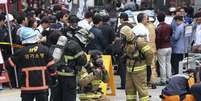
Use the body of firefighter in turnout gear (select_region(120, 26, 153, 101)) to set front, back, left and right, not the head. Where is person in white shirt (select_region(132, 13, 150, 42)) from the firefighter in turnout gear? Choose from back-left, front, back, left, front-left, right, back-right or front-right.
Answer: back-right

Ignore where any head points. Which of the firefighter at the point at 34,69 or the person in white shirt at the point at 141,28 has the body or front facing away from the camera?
the firefighter

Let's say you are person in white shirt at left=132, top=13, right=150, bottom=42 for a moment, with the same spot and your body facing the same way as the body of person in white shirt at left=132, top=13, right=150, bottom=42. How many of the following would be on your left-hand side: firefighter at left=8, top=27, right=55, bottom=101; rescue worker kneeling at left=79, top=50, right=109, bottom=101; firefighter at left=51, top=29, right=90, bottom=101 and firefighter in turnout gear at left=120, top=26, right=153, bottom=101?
0

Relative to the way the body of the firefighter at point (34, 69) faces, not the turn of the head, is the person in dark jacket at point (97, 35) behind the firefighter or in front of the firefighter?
in front

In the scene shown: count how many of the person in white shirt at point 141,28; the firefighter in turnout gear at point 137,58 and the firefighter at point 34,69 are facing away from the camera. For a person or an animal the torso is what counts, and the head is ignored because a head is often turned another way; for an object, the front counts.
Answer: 1

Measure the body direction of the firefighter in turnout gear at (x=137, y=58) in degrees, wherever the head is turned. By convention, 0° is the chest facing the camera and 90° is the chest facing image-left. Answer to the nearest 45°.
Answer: approximately 45°

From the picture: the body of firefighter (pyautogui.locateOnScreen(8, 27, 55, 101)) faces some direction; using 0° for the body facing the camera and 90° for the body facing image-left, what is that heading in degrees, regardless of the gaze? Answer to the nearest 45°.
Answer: approximately 180°
